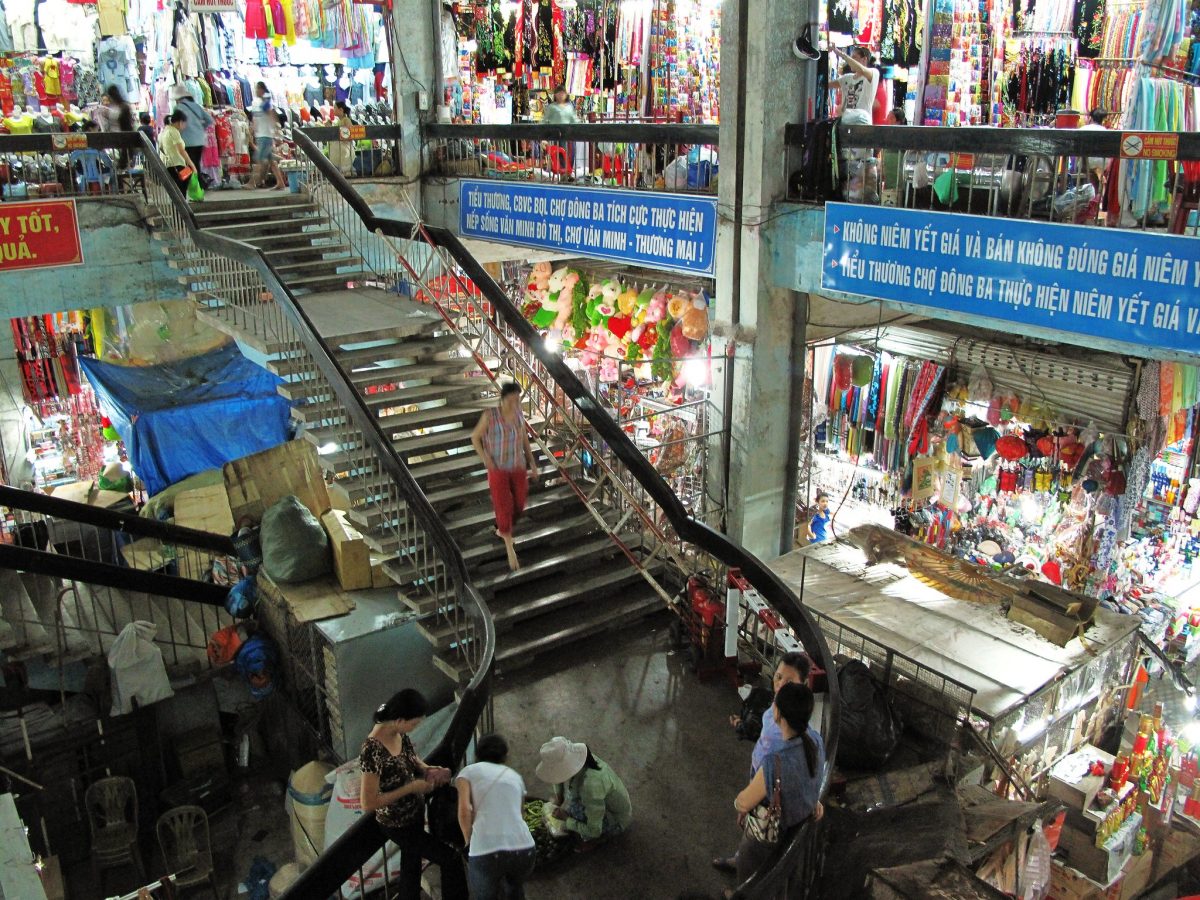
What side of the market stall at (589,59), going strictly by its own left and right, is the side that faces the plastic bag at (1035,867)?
front

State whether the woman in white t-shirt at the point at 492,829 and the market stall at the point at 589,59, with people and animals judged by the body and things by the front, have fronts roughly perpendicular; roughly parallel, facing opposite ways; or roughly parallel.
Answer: roughly parallel, facing opposite ways

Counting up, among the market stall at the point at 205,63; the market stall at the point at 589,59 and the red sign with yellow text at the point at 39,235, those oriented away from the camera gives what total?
0

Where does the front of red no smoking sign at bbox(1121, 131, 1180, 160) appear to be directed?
toward the camera

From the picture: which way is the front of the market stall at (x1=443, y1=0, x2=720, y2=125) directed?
toward the camera

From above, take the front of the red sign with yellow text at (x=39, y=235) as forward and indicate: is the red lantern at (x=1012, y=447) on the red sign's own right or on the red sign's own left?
on the red sign's own left

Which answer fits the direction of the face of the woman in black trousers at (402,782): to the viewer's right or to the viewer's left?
to the viewer's right

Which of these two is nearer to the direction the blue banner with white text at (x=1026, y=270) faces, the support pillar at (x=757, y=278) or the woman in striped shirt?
the woman in striped shirt

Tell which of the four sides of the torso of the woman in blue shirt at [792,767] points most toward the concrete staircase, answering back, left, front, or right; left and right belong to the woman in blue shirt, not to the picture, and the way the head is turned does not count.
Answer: front

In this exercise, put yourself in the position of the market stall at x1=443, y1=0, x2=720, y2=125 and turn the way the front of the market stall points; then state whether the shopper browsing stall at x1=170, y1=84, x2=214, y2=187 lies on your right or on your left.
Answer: on your right

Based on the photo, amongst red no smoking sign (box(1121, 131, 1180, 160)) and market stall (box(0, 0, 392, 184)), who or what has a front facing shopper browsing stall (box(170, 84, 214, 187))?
the market stall

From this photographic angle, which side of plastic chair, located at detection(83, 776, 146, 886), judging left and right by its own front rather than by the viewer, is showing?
front

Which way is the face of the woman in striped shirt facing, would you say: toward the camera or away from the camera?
toward the camera
